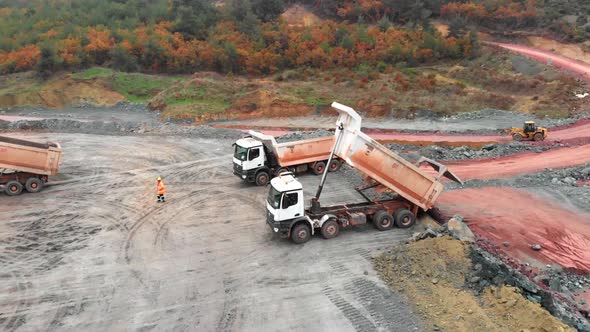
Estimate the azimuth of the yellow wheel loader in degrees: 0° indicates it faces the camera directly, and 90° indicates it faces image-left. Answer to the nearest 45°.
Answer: approximately 90°

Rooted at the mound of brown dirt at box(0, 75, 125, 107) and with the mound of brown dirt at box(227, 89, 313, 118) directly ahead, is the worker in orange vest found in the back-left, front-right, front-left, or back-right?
front-right

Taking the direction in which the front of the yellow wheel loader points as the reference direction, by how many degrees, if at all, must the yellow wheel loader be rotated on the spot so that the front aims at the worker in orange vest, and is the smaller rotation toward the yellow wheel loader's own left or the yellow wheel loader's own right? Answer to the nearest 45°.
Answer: approximately 45° to the yellow wheel loader's own left

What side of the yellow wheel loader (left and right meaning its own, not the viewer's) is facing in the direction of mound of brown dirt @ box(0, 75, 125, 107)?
front

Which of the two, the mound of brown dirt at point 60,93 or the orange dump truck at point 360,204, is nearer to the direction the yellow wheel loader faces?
the mound of brown dirt

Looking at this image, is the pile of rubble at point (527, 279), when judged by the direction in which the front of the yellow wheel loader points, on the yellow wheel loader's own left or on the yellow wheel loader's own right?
on the yellow wheel loader's own left

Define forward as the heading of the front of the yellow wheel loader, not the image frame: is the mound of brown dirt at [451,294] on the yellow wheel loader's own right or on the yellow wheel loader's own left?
on the yellow wheel loader's own left

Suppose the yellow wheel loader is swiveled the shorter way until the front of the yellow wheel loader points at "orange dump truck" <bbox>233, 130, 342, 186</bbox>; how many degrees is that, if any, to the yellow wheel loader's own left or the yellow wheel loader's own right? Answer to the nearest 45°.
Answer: approximately 45° to the yellow wheel loader's own left

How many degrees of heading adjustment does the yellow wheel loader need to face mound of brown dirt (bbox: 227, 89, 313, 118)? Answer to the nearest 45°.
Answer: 0° — it already faces it

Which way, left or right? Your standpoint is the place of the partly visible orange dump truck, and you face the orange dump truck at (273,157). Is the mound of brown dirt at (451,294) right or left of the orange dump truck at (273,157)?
right
